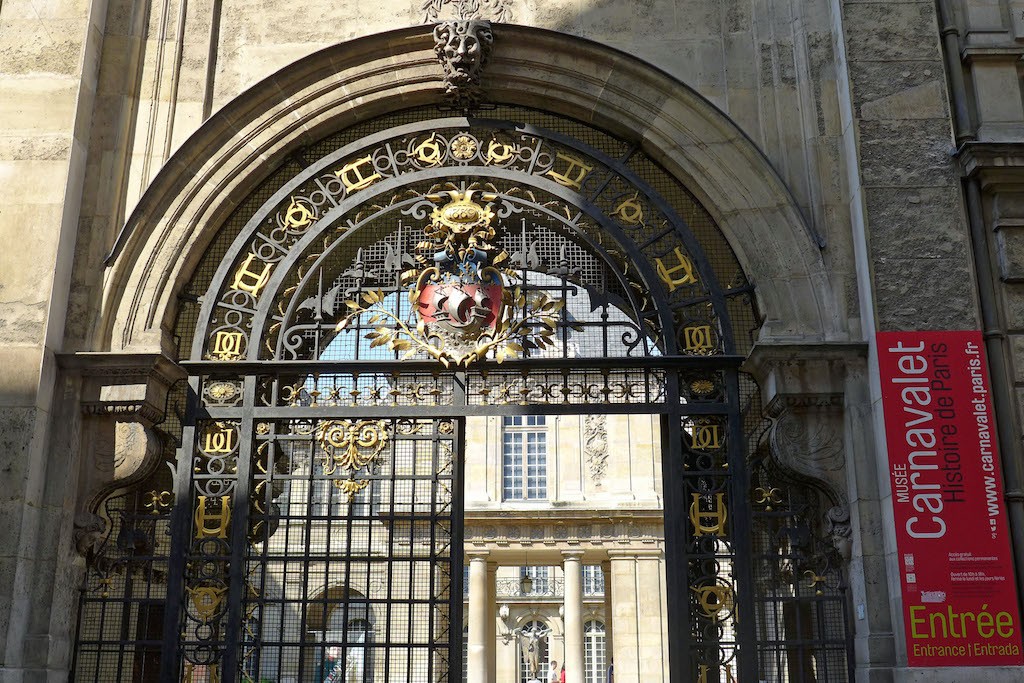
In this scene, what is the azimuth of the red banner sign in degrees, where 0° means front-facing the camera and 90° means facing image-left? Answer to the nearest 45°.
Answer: approximately 0°

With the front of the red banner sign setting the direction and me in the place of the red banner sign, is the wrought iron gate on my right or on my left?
on my right
